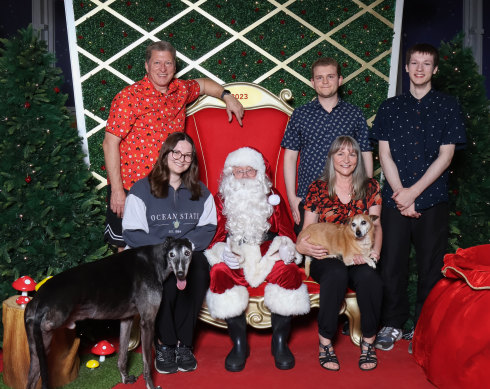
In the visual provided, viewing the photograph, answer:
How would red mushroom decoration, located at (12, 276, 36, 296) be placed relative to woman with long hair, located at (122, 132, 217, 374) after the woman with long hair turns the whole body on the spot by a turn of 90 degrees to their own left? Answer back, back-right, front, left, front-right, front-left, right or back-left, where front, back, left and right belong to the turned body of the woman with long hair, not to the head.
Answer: back

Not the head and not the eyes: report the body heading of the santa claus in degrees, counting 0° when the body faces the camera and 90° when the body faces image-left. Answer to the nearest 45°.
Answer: approximately 0°

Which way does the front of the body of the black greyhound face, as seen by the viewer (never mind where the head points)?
to the viewer's right

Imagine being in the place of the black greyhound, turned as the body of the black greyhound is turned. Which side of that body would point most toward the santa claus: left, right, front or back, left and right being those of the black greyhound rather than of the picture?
front

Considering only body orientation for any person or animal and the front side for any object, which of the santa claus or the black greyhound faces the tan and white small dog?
the black greyhound

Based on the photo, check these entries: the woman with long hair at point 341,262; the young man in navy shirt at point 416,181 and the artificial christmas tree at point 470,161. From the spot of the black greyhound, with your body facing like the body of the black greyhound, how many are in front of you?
3

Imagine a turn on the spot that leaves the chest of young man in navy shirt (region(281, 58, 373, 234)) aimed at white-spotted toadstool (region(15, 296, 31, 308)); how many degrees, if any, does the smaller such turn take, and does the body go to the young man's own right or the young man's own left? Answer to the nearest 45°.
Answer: approximately 45° to the young man's own right

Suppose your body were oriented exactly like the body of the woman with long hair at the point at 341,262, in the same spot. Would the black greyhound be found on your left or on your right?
on your right
